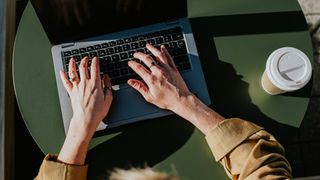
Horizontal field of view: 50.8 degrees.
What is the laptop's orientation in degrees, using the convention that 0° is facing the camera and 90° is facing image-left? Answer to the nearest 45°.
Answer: approximately 0°
